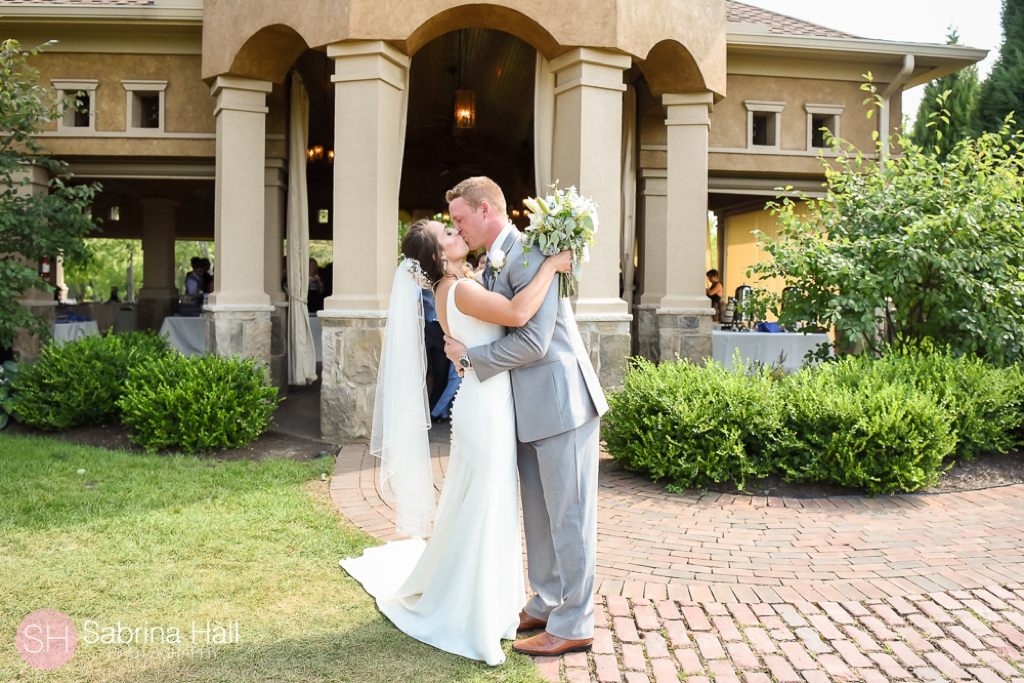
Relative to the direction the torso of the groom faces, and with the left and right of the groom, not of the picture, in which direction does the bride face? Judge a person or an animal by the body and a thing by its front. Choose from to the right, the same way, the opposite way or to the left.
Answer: the opposite way

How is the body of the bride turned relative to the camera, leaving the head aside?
to the viewer's right

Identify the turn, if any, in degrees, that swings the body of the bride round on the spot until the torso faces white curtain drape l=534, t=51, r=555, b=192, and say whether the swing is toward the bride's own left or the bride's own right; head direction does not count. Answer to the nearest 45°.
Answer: approximately 90° to the bride's own left

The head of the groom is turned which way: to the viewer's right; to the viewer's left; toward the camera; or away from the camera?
to the viewer's left

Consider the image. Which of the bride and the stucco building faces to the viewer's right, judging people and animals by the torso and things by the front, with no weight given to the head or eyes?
the bride

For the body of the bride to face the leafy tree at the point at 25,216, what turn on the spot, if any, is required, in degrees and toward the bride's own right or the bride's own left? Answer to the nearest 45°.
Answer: approximately 135° to the bride's own left

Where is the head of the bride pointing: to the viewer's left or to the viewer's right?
to the viewer's right

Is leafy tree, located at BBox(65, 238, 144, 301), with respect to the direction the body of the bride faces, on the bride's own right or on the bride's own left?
on the bride's own left

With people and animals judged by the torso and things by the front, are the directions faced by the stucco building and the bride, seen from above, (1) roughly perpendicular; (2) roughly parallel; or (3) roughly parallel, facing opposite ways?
roughly perpendicular

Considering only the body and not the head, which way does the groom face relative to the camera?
to the viewer's left
